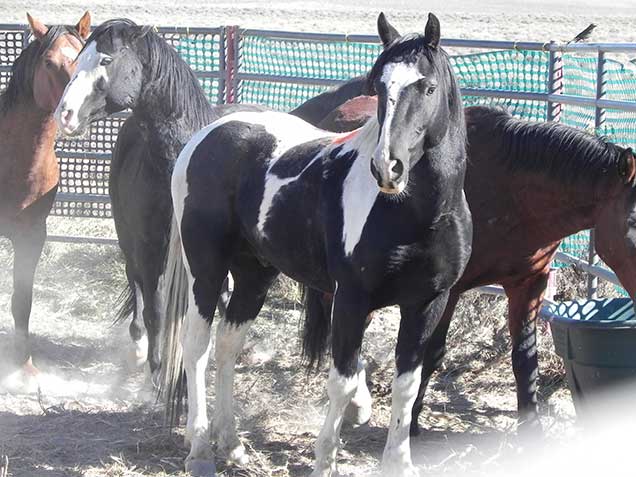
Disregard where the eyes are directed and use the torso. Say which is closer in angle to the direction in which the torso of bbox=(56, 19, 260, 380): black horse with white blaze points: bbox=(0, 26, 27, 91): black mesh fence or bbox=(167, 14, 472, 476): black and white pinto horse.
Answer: the black and white pinto horse

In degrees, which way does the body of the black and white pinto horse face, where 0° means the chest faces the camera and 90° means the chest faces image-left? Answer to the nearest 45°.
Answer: approximately 315°

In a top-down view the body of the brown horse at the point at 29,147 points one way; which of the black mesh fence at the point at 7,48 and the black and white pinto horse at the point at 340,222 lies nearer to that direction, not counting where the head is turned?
the black and white pinto horse

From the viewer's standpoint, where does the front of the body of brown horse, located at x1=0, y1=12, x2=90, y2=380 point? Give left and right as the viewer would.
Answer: facing the viewer and to the right of the viewer

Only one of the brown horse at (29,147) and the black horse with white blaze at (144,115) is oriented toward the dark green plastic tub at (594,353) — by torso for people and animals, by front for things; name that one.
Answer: the brown horse

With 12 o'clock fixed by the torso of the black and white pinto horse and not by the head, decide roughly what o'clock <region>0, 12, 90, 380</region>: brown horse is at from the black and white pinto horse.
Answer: The brown horse is roughly at 6 o'clock from the black and white pinto horse.
